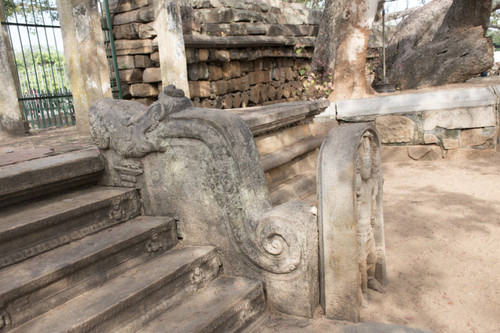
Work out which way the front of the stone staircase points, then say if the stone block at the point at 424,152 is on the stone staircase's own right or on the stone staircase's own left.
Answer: on the stone staircase's own left

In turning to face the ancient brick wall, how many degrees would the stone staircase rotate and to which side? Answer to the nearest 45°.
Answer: approximately 90° to its left

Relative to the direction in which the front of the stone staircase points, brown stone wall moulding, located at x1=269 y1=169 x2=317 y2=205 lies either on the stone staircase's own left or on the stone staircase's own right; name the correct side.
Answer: on the stone staircase's own left

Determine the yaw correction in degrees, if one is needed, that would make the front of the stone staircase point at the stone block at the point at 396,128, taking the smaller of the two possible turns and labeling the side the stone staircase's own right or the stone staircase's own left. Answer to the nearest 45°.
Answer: approximately 90° to the stone staircase's own left

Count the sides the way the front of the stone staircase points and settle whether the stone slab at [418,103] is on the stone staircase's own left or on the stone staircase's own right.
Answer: on the stone staircase's own left

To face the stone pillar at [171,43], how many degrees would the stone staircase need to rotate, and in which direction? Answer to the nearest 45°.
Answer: approximately 135° to its left

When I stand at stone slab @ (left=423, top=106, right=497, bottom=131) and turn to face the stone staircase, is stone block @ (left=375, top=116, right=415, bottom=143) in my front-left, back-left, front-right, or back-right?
front-right

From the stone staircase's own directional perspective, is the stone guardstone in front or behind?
in front

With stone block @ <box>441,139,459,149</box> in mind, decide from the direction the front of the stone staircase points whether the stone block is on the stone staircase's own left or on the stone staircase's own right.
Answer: on the stone staircase's own left

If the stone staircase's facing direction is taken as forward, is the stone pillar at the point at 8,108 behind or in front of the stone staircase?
behind

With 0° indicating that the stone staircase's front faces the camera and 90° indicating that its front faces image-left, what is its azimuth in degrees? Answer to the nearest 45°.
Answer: approximately 315°

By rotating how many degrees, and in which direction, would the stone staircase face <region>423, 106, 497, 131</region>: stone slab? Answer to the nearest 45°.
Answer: approximately 45° to its left

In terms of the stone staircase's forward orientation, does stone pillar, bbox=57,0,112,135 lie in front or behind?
behind
